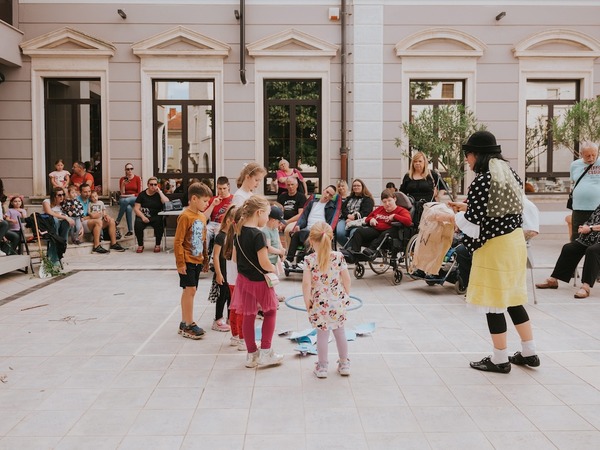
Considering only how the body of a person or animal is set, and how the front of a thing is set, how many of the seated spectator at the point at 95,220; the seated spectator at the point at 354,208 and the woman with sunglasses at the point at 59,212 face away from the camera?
0

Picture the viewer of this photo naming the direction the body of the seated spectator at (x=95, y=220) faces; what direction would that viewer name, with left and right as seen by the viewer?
facing the viewer and to the right of the viewer

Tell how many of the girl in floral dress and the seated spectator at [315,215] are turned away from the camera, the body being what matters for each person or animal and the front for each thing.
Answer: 1

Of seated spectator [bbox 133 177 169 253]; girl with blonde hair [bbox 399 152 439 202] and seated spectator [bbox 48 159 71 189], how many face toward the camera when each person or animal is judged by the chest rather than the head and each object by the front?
3

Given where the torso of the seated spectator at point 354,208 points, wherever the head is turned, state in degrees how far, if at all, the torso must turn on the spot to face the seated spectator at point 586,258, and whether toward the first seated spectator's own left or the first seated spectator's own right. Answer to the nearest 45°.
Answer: approximately 90° to the first seated spectator's own left

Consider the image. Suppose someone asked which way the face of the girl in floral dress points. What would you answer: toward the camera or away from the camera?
away from the camera

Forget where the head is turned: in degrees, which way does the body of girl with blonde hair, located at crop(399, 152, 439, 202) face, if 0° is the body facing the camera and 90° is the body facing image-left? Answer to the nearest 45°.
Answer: approximately 0°

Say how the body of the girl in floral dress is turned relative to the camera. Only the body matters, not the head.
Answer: away from the camera

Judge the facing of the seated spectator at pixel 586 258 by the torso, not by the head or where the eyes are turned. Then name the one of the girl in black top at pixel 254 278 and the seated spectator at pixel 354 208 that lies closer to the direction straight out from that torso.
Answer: the girl in black top
